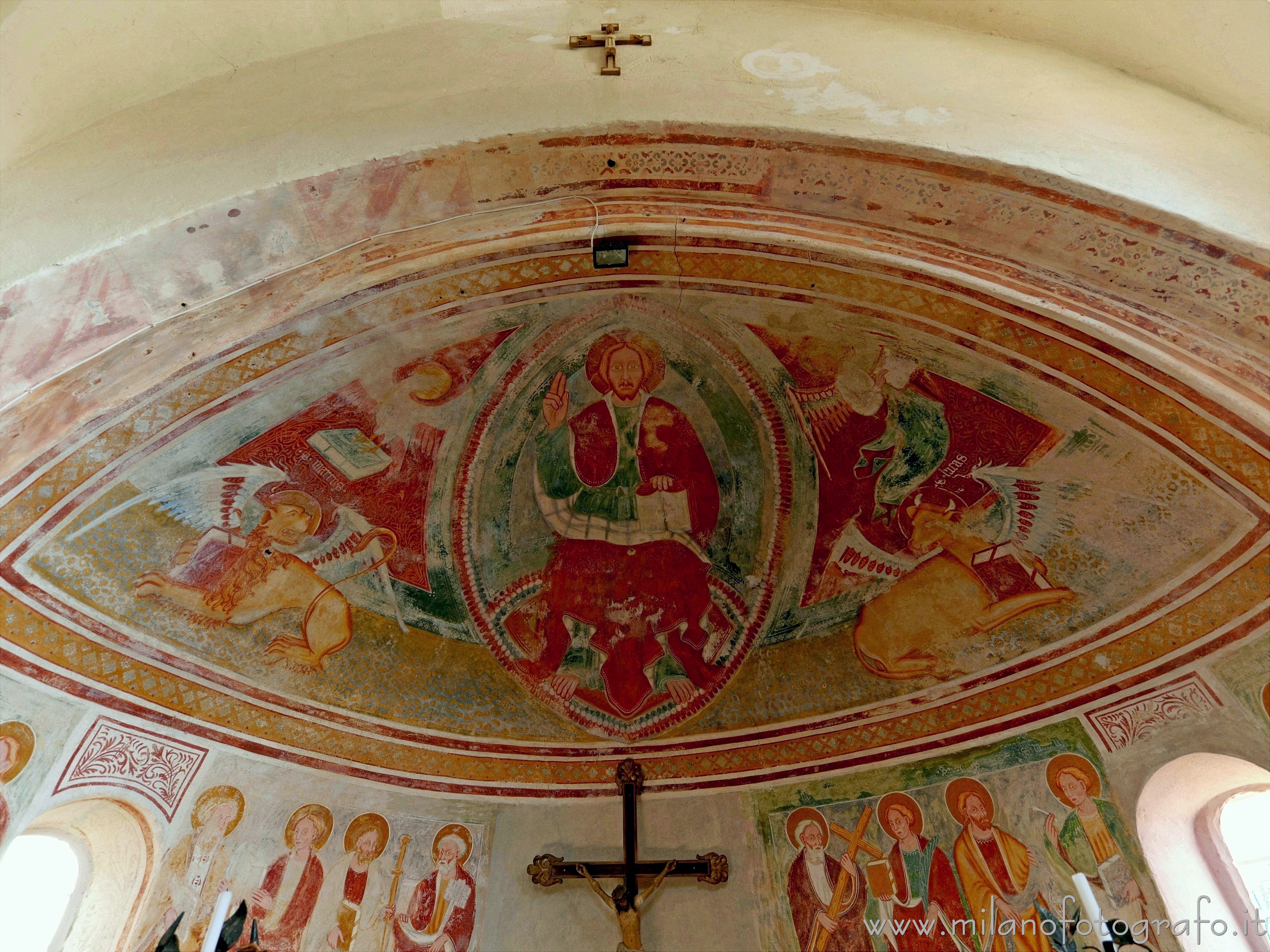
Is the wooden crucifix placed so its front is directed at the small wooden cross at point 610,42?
yes

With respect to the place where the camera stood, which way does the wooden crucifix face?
facing the viewer

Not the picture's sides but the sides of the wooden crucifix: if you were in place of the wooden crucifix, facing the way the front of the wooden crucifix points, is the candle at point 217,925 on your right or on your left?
on your right

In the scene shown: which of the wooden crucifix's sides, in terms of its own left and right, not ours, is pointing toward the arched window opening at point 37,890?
right

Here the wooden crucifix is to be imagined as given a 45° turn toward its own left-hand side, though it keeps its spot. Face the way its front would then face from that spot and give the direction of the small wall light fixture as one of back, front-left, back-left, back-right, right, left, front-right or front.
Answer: front-right
